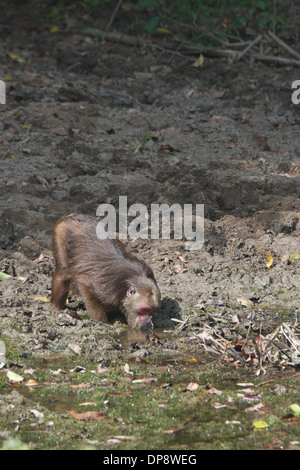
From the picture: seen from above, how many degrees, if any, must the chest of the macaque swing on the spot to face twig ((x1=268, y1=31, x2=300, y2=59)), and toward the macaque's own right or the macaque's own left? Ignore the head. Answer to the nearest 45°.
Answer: approximately 90° to the macaque's own left

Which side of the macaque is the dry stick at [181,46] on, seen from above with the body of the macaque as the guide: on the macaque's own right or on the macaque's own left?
on the macaque's own left

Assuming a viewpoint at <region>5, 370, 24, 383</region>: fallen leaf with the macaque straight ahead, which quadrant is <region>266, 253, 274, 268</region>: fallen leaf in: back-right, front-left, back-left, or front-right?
front-right

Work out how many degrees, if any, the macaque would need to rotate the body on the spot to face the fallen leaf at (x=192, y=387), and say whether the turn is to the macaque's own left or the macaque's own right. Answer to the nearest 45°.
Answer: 0° — it already faces it

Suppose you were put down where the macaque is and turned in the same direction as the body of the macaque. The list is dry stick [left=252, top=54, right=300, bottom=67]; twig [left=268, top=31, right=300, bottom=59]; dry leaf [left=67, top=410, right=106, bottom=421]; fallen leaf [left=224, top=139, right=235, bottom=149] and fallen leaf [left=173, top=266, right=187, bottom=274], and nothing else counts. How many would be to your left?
4

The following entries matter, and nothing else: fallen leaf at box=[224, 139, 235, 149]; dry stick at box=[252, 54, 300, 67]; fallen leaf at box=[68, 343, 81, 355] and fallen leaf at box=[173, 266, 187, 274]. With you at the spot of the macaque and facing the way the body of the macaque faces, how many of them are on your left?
3

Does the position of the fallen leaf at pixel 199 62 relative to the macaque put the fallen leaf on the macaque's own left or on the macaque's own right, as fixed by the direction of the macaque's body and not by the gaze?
on the macaque's own left

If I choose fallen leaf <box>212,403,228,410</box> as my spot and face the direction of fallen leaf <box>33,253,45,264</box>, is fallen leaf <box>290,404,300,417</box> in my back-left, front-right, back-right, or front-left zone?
back-right

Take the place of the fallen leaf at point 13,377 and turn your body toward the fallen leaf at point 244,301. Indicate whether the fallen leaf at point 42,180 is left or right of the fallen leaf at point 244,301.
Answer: left

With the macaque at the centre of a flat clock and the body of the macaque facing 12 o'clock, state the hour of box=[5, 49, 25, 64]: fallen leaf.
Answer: The fallen leaf is roughly at 7 o'clock from the macaque.

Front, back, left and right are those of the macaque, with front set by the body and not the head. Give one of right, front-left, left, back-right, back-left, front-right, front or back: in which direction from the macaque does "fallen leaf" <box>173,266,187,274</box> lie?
left

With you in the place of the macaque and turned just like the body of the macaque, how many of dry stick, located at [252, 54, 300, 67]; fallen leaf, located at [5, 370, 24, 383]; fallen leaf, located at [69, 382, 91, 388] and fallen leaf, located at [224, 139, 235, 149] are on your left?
2

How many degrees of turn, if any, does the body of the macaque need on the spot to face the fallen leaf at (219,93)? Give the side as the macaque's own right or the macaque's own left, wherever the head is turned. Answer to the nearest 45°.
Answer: approximately 90° to the macaque's own left

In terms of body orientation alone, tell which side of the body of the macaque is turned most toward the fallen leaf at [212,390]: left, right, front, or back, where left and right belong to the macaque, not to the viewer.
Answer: front

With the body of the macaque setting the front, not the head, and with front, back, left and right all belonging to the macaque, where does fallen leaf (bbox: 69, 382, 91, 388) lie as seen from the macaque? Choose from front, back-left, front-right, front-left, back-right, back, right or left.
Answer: front-right

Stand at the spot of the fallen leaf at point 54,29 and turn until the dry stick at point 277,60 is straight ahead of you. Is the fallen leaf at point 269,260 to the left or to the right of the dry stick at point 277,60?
right

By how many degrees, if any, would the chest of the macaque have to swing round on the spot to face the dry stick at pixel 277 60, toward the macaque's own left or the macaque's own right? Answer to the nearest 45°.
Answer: approximately 90° to the macaque's own left

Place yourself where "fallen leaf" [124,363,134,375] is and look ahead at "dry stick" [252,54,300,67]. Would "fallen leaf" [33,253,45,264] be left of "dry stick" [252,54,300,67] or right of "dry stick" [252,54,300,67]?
left

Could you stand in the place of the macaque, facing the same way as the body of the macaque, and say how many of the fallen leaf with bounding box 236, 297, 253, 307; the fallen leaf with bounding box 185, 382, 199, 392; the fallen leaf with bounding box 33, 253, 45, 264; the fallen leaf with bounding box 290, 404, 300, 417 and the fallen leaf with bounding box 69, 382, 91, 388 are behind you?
1

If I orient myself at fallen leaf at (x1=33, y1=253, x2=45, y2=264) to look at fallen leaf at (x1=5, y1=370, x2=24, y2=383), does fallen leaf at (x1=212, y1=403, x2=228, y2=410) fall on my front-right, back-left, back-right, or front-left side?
front-left

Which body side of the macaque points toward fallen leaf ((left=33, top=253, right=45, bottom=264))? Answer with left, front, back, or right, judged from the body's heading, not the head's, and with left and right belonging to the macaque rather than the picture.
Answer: back

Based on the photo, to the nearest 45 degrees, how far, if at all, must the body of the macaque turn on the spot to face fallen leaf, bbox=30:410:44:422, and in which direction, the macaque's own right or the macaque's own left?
approximately 45° to the macaque's own right
